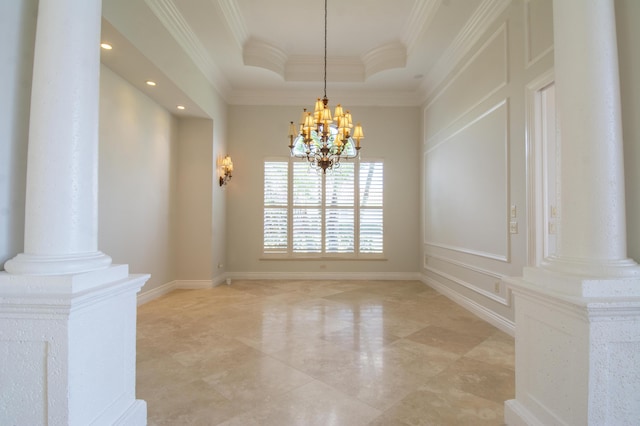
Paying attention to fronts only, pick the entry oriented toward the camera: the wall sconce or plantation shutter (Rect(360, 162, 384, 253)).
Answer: the plantation shutter

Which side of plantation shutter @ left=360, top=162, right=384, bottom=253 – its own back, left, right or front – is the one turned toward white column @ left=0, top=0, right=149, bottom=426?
front

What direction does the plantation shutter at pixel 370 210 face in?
toward the camera

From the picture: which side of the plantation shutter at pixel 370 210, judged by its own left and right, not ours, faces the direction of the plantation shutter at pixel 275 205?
right

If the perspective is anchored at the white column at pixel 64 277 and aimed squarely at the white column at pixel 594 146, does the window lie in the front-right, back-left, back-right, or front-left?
front-left

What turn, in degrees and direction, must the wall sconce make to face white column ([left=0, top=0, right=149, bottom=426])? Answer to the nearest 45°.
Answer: approximately 90° to its right

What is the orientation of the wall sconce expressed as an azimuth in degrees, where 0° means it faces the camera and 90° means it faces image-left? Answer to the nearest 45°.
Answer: approximately 270°

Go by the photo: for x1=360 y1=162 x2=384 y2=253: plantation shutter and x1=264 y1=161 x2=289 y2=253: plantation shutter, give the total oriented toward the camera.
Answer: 2

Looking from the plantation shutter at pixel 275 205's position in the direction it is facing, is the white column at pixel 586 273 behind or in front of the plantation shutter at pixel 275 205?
in front

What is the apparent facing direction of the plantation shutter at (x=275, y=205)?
toward the camera

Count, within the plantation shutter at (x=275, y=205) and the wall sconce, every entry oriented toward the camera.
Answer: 1

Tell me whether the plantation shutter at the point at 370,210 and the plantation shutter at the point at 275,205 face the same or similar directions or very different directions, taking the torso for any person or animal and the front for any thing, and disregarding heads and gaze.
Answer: same or similar directions

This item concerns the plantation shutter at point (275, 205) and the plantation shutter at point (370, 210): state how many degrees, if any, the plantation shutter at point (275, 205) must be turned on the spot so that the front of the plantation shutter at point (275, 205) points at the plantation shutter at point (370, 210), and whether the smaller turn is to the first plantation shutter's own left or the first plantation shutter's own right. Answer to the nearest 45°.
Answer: approximately 90° to the first plantation shutter's own left

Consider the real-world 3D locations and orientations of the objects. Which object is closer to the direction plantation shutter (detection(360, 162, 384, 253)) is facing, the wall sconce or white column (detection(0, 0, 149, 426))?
the white column

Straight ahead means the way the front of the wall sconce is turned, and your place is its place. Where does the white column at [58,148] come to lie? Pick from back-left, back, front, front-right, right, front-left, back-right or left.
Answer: right

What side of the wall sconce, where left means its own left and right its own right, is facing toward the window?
front

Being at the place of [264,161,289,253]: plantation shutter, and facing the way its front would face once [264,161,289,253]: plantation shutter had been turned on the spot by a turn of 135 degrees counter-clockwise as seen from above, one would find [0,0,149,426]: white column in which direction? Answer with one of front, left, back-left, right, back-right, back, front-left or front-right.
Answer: back-right

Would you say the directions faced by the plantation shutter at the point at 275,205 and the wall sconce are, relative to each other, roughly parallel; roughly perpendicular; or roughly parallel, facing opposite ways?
roughly perpendicular
